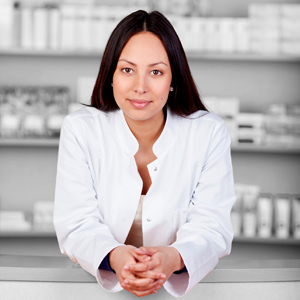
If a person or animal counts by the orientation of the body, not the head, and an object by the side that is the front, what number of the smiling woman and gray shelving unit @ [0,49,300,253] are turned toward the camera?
2

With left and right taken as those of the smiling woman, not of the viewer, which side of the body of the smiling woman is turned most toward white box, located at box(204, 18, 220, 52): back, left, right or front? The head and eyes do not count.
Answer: back

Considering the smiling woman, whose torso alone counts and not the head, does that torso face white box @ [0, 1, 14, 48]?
no

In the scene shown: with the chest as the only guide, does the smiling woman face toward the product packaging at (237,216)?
no

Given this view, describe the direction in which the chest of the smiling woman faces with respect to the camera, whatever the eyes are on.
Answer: toward the camera

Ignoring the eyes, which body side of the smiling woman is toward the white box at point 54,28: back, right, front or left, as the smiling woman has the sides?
back

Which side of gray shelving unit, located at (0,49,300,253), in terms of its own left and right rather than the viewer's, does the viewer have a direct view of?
front

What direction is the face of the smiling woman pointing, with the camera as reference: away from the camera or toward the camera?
toward the camera

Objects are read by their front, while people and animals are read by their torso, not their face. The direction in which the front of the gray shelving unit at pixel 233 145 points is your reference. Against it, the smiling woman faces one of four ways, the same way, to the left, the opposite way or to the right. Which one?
the same way

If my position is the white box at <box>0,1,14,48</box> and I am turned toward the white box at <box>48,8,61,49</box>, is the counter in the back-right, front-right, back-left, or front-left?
front-right
